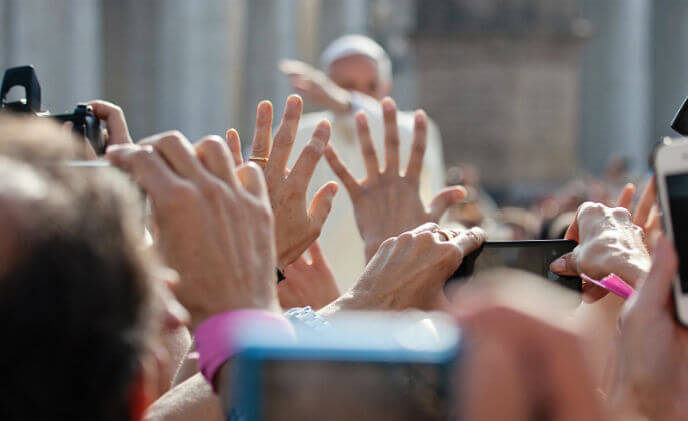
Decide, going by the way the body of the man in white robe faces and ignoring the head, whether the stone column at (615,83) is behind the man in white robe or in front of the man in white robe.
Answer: behind
